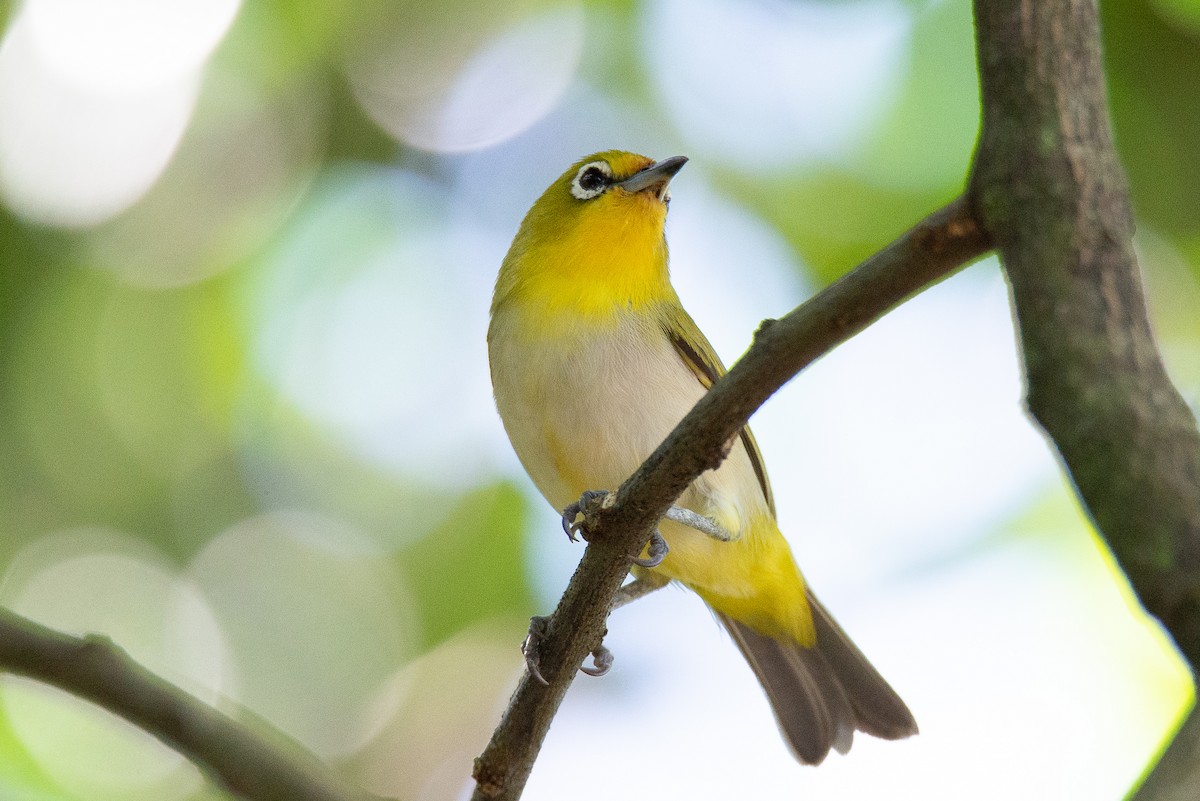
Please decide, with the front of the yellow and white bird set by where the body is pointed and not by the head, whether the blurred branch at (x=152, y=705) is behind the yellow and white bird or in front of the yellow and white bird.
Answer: in front

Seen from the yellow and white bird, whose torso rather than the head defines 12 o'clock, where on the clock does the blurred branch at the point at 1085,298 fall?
The blurred branch is roughly at 8 o'clock from the yellow and white bird.

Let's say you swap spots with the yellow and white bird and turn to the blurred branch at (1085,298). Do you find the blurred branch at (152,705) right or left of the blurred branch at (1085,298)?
right

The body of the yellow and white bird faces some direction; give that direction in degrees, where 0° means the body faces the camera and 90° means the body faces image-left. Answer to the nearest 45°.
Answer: approximately 45°
